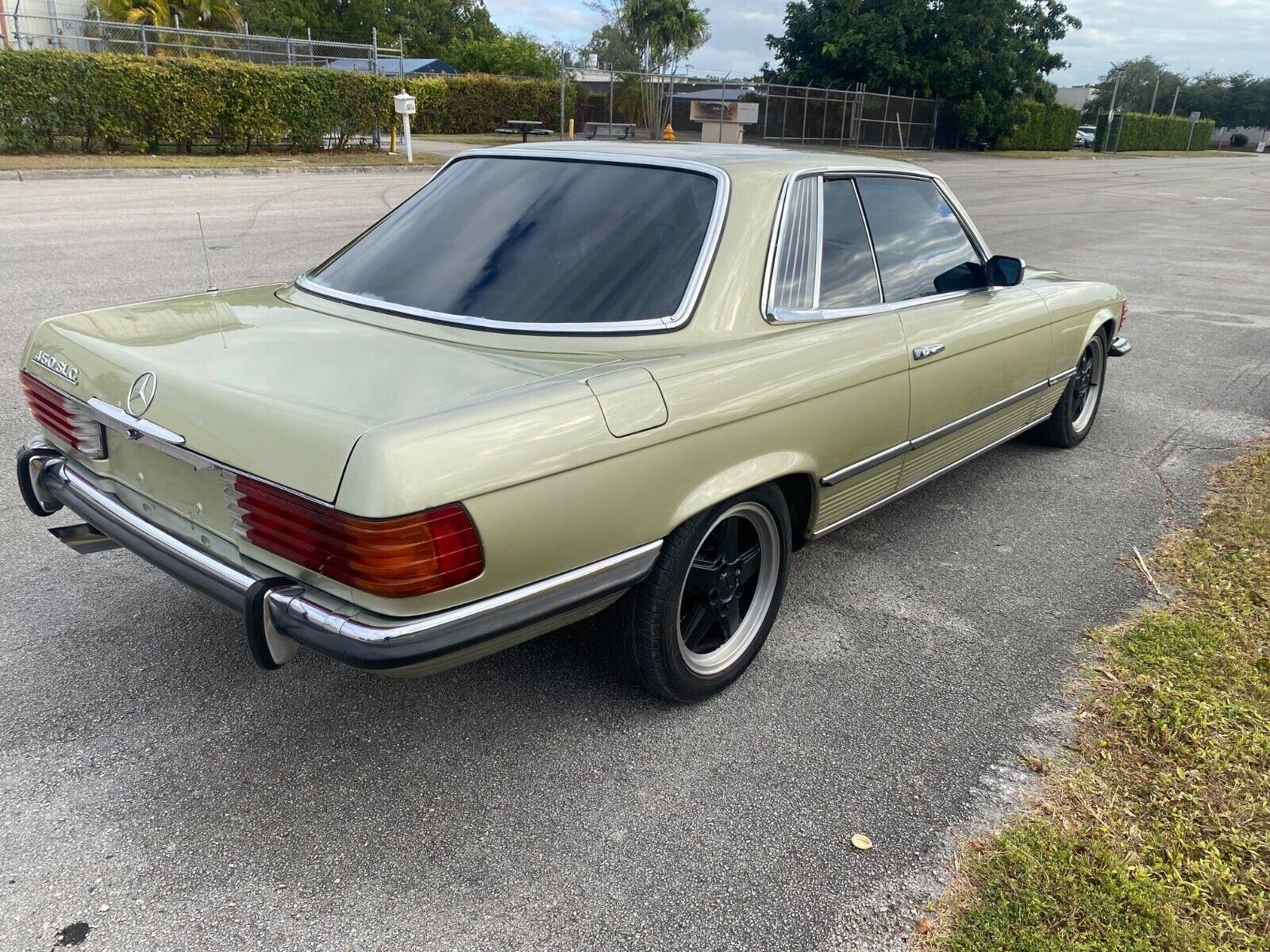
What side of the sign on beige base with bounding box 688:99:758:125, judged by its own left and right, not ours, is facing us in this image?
front

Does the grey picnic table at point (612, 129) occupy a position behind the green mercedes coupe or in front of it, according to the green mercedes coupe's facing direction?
in front

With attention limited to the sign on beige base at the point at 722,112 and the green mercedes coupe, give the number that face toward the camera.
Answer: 1

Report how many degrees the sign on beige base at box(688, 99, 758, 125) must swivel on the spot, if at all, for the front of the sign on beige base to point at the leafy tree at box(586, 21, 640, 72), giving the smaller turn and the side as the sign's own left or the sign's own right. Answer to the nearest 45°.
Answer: approximately 135° to the sign's own right

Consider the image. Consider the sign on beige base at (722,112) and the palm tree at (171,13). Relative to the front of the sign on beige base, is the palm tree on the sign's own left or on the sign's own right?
on the sign's own right

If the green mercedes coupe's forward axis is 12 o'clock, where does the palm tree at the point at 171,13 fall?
The palm tree is roughly at 10 o'clock from the green mercedes coupe.

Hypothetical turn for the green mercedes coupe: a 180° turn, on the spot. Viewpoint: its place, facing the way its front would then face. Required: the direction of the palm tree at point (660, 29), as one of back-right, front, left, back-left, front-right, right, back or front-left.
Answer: back-right

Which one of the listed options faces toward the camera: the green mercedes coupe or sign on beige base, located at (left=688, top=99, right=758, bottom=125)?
the sign on beige base

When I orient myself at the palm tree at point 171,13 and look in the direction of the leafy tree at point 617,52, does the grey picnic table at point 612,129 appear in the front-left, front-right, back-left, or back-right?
front-right

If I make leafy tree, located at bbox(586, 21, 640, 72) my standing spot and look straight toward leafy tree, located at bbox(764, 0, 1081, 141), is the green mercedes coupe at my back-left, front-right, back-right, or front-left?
front-right

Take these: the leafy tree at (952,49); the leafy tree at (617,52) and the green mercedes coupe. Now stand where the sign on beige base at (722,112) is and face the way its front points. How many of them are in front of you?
1

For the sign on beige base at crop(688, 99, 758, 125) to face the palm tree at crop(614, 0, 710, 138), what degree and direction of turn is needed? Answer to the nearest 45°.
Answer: approximately 135° to its right

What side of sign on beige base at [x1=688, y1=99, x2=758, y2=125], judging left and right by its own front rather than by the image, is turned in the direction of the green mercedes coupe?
front

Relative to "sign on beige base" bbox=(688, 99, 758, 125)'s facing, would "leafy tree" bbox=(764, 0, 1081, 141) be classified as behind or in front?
behind

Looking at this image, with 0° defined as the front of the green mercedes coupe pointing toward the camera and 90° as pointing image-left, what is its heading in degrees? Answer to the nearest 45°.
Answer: approximately 225°

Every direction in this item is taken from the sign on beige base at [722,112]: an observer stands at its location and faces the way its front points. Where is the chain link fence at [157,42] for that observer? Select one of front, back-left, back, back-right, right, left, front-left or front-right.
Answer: front-right

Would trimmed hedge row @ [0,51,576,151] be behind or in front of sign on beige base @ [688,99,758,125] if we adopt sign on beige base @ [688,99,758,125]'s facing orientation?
in front
